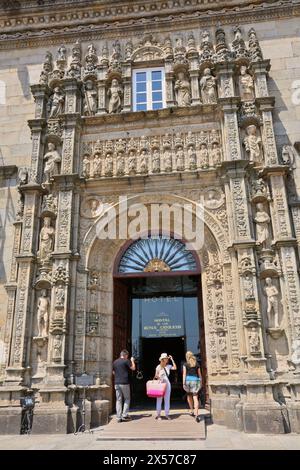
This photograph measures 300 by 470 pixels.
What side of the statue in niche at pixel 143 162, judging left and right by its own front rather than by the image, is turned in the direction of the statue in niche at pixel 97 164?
right

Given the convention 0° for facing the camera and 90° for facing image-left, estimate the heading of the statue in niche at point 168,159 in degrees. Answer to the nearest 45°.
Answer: approximately 0°

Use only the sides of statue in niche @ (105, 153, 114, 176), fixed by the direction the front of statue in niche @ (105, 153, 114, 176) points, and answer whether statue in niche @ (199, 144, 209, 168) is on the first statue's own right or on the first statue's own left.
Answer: on the first statue's own left

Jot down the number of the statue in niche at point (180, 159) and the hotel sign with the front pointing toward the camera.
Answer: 2

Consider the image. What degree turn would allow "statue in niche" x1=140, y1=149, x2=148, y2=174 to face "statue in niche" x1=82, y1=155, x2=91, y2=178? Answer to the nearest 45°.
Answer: approximately 90° to its right

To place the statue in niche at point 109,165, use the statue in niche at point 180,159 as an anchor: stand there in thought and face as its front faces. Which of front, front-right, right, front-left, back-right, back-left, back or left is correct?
right

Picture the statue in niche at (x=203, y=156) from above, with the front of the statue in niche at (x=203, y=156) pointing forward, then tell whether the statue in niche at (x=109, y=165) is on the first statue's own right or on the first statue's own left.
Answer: on the first statue's own right

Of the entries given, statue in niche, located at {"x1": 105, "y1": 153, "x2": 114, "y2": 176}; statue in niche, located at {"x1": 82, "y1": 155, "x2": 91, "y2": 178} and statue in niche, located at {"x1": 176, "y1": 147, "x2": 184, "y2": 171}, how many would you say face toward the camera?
3

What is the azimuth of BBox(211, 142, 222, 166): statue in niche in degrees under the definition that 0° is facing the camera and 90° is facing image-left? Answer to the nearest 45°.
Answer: approximately 0°
